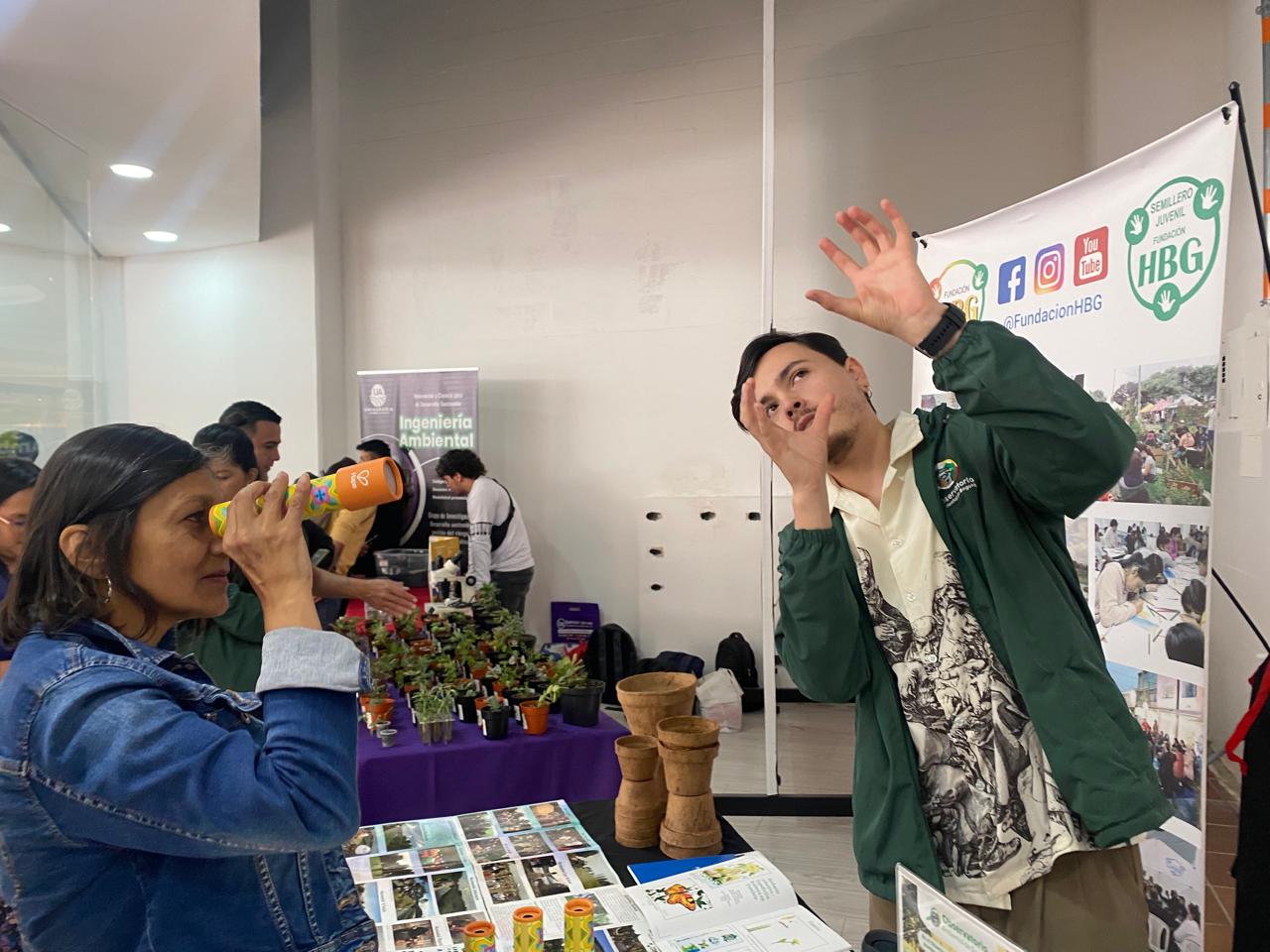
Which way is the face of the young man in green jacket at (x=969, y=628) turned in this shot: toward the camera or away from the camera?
toward the camera

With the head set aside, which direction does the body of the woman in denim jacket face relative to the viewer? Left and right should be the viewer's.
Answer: facing to the right of the viewer

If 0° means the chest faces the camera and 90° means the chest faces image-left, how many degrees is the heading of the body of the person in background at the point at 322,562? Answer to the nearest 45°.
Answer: approximately 270°

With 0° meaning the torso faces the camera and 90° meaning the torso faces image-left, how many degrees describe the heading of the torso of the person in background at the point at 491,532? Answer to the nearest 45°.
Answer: approximately 90°

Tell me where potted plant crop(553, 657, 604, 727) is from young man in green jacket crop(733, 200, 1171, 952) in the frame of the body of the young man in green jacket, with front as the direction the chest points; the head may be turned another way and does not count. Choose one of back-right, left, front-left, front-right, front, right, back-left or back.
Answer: right

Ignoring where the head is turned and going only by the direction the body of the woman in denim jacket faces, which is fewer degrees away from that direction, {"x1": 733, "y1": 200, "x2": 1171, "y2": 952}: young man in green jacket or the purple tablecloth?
the young man in green jacket

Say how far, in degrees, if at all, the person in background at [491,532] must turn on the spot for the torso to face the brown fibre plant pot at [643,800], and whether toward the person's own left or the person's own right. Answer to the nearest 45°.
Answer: approximately 90° to the person's own left

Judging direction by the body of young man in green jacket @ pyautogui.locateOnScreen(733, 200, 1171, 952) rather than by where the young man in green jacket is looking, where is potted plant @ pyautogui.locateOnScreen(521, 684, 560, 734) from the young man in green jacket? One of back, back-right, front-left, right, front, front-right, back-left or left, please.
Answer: right

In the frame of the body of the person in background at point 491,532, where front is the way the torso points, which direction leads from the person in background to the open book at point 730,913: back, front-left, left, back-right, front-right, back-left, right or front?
left

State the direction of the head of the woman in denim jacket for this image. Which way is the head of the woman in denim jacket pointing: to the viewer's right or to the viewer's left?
to the viewer's right

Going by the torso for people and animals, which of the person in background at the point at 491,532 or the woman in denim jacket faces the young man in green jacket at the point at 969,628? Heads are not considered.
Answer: the woman in denim jacket
